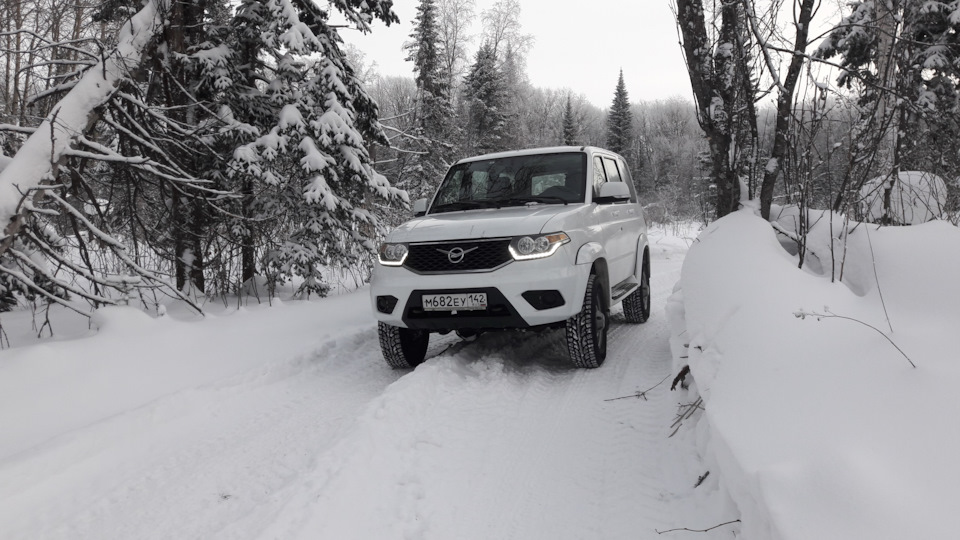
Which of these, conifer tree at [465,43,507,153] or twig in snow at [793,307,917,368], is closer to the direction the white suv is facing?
the twig in snow

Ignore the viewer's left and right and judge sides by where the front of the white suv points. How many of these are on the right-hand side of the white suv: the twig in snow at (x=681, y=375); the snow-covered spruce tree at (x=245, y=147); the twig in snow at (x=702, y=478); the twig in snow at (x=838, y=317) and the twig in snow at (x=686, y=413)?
1

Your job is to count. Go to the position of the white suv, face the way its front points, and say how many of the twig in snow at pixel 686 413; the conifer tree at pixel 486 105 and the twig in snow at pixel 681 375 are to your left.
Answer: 2

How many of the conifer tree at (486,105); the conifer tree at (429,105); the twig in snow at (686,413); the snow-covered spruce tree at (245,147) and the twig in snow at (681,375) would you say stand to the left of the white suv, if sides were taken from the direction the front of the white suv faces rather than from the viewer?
2

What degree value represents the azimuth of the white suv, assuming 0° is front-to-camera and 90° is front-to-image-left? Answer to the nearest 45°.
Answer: approximately 45°

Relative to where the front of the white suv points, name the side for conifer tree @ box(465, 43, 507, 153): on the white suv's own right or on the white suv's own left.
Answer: on the white suv's own right

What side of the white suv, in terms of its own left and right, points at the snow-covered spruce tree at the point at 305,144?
right

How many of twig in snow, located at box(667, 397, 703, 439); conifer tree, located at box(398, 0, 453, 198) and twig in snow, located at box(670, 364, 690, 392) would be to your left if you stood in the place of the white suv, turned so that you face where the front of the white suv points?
2

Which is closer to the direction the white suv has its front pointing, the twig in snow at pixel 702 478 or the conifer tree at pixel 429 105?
the twig in snow

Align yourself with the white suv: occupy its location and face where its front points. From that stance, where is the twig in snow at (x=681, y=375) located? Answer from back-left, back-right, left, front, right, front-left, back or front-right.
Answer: left

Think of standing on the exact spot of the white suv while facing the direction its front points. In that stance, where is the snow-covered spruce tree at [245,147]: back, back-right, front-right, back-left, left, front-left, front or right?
right

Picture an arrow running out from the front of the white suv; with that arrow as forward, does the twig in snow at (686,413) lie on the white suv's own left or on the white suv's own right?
on the white suv's own left

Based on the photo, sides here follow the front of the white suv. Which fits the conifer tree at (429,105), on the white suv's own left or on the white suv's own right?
on the white suv's own right

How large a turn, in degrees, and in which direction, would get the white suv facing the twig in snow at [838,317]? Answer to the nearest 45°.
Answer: approximately 90° to its left

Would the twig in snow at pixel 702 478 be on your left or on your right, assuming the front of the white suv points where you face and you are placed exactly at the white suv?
on your left
